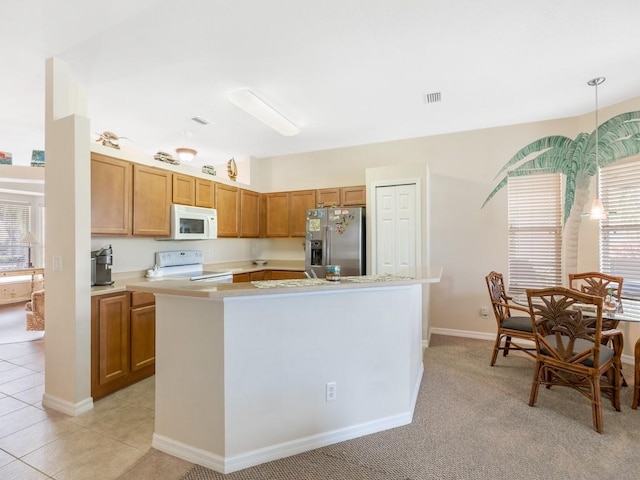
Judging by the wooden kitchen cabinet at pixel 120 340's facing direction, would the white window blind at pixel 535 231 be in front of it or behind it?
in front

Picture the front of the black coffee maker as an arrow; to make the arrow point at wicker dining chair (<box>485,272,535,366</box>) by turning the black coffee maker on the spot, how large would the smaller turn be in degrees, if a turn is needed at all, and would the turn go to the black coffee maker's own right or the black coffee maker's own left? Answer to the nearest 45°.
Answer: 0° — it already faces it

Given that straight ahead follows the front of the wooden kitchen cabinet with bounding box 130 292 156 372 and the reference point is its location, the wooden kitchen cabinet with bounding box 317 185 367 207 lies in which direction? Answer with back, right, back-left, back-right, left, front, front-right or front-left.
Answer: front-left

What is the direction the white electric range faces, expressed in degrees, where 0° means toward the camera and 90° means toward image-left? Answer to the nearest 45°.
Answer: approximately 315°

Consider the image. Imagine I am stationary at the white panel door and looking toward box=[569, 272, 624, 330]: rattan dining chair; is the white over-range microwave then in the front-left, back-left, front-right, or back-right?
back-right

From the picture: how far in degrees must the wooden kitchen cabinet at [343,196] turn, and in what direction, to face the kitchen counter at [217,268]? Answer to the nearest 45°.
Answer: approximately 90° to its right

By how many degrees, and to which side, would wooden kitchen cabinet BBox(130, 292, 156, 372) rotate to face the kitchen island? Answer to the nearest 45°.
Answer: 0° — it already faces it

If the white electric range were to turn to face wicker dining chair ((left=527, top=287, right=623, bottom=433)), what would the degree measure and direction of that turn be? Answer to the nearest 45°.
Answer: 0° — it already faces it

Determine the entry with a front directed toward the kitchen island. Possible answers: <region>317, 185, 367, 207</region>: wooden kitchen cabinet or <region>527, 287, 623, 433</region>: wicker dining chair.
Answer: the wooden kitchen cabinet

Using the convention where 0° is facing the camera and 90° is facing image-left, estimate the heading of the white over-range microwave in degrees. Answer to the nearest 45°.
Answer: approximately 315°

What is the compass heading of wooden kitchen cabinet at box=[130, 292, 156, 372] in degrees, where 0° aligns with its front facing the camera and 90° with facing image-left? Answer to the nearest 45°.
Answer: approximately 315°

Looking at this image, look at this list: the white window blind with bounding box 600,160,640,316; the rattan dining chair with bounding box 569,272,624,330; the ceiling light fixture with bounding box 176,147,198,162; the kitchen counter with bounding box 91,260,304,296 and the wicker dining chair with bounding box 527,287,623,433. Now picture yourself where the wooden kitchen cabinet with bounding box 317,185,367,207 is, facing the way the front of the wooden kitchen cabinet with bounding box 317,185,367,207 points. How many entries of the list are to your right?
2
